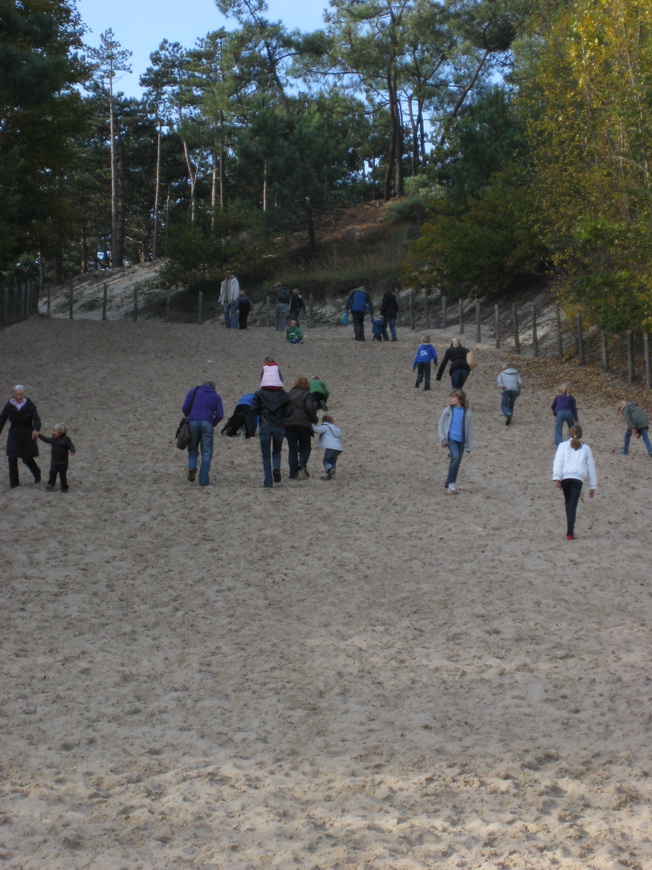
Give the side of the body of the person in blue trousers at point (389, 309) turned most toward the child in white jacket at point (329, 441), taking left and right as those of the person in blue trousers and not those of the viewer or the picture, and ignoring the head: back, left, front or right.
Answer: back

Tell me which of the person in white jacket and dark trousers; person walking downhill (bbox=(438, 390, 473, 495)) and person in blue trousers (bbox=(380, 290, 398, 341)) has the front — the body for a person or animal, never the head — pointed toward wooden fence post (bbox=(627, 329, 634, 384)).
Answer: the person in white jacket and dark trousers

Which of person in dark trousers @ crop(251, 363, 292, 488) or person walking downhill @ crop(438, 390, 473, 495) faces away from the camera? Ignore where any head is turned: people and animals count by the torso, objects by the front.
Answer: the person in dark trousers

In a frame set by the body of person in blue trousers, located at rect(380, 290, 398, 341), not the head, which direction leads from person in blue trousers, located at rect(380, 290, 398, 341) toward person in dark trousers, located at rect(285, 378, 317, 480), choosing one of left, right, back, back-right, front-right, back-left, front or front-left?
back

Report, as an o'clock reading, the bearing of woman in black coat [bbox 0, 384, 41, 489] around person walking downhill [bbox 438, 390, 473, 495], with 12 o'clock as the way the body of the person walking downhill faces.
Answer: The woman in black coat is roughly at 3 o'clock from the person walking downhill.

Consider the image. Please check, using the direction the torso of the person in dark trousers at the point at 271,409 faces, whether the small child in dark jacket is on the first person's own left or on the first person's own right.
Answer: on the first person's own left

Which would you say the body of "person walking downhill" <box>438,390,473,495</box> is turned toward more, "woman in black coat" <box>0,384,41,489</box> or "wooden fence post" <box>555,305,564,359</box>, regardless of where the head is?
the woman in black coat

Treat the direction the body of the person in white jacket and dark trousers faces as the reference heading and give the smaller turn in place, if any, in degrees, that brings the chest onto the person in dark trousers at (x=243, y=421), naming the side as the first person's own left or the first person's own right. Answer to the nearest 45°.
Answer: approximately 45° to the first person's own left

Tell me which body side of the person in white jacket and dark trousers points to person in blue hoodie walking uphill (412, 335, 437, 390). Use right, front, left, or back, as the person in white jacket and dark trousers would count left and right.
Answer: front

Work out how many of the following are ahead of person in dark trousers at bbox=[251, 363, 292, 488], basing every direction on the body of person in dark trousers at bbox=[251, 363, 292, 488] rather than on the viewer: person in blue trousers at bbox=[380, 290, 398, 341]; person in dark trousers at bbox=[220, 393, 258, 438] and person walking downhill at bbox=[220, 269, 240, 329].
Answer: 3

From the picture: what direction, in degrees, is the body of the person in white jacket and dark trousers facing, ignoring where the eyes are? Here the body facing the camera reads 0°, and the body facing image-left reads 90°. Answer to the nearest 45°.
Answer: approximately 180°

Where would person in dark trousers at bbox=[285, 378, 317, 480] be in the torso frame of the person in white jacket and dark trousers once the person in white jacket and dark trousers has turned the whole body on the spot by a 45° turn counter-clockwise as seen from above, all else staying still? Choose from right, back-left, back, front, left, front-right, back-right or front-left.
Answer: front

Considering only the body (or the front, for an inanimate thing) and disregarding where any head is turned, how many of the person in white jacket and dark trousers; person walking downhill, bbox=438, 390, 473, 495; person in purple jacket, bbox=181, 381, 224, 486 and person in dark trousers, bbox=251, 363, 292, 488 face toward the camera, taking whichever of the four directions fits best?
1

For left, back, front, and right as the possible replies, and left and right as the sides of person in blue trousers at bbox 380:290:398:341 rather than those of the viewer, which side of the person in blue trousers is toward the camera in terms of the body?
back

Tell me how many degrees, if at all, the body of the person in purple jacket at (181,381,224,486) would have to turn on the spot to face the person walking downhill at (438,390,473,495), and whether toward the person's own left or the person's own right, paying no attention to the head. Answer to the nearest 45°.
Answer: approximately 90° to the person's own right

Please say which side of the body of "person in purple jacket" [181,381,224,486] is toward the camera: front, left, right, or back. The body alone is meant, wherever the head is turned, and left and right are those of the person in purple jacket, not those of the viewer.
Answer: back

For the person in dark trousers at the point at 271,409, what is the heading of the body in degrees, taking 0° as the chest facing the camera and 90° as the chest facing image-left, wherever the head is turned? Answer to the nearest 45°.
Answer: approximately 180°

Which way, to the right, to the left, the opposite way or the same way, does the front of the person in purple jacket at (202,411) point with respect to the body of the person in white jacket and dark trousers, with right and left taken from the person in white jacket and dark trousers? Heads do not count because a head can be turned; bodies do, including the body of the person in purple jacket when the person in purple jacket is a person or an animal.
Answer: the same way
